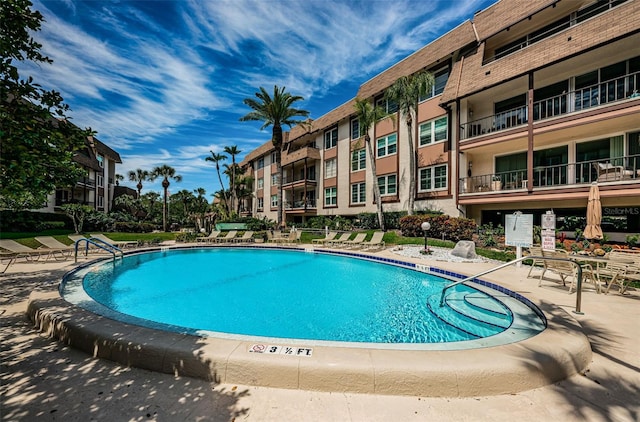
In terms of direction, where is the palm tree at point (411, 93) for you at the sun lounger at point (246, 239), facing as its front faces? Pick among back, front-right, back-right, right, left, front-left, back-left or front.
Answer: left

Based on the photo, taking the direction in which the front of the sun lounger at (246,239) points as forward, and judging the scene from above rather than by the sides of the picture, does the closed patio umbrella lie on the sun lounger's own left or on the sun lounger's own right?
on the sun lounger's own left

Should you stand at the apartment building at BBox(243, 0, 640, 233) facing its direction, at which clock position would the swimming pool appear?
The swimming pool is roughly at 11 o'clock from the apartment building.

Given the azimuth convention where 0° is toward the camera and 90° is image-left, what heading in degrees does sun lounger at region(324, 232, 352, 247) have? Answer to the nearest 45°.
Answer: approximately 45°

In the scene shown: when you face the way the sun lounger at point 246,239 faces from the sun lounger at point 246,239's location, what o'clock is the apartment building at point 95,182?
The apartment building is roughly at 3 o'clock from the sun lounger.

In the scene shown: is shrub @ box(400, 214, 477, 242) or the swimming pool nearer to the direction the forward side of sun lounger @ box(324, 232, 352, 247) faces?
the swimming pool

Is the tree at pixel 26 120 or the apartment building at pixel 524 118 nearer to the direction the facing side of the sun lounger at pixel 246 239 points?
the tree
